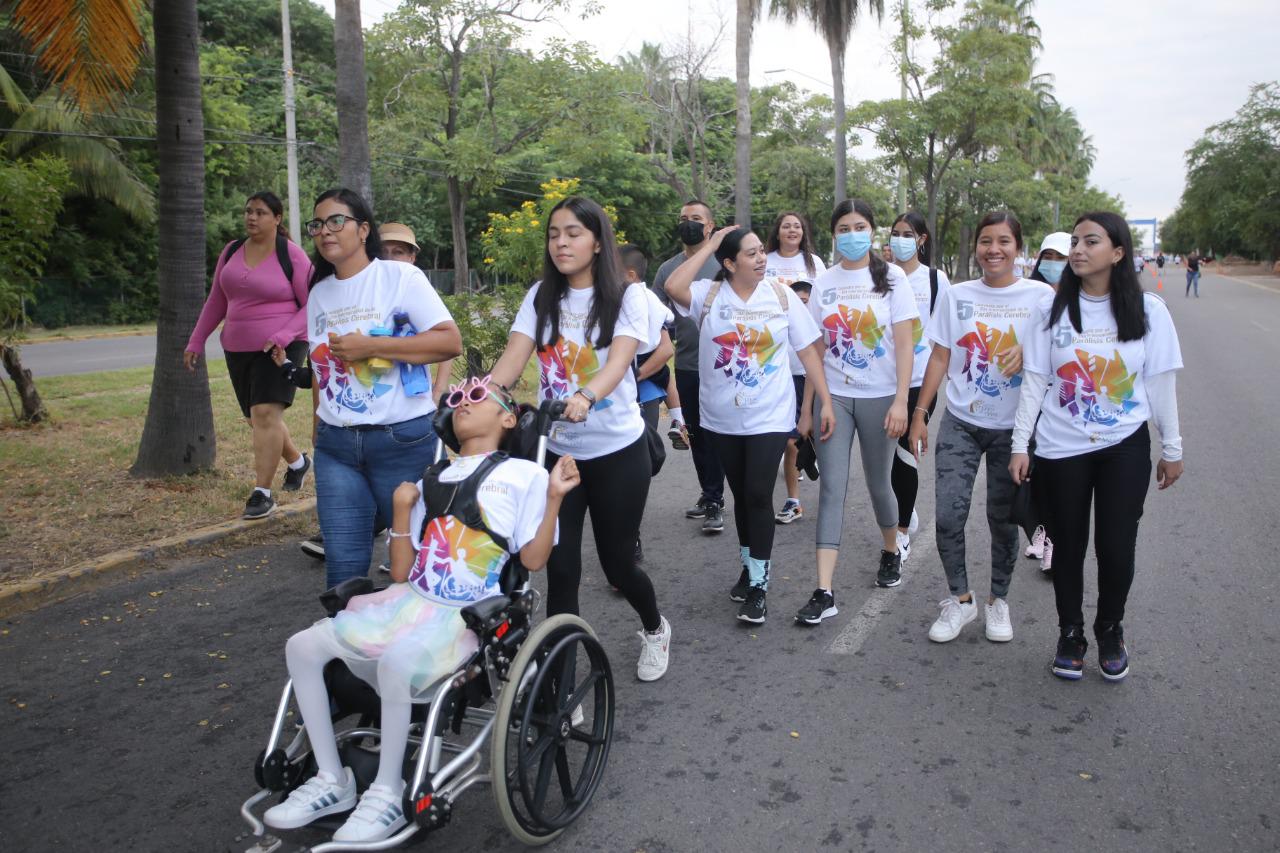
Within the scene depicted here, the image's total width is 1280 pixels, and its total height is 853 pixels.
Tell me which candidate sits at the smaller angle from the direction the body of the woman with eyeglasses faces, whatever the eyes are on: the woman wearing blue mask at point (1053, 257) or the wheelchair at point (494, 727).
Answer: the wheelchair

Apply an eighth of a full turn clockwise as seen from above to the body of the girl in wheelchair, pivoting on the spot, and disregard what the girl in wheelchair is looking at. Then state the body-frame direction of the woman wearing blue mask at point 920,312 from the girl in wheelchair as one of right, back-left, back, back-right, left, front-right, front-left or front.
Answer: back-right

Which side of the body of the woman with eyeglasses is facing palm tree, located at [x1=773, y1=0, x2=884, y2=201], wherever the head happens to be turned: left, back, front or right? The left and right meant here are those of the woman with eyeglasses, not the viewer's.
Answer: back

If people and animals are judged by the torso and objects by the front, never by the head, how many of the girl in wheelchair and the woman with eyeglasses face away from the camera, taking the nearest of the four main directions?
0

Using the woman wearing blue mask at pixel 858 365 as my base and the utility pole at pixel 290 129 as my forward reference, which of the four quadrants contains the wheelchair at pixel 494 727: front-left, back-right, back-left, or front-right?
back-left

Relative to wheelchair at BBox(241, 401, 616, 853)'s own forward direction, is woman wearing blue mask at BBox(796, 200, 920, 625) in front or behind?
behind

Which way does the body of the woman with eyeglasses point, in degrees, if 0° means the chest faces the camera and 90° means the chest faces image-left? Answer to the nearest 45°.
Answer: approximately 45°

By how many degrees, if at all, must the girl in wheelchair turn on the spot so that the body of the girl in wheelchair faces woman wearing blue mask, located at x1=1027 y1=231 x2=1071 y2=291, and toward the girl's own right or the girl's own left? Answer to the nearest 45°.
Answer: approximately 180°

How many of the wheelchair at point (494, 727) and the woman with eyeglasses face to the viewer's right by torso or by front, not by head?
0

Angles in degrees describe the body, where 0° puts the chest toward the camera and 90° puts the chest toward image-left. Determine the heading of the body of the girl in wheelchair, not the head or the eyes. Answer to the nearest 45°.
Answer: approximately 45°

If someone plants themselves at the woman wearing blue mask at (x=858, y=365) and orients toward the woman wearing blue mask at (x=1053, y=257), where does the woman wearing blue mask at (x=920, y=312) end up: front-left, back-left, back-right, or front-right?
front-left

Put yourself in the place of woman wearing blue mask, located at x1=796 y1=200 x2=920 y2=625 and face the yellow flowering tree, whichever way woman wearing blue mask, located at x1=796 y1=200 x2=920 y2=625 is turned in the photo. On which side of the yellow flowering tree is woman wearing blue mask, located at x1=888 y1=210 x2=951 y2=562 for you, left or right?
right
